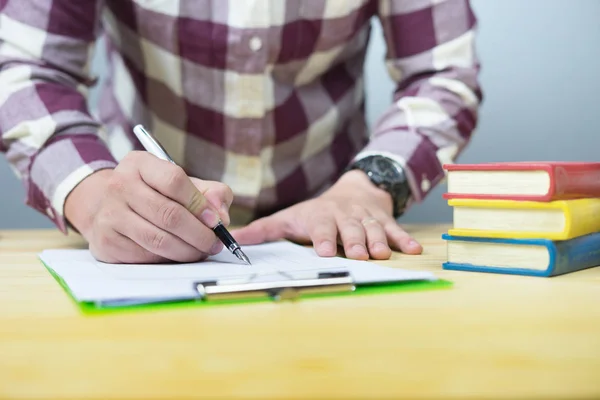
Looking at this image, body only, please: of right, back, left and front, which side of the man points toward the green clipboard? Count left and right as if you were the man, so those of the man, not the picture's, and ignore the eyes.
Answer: front

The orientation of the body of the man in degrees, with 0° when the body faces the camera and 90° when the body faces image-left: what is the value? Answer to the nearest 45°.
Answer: approximately 0°

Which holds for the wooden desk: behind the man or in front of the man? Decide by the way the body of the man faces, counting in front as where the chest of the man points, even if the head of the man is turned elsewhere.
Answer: in front

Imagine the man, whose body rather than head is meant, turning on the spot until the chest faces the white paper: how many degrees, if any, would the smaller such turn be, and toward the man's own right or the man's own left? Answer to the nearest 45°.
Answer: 0° — they already face it

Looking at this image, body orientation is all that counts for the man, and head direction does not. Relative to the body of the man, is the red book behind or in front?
in front
